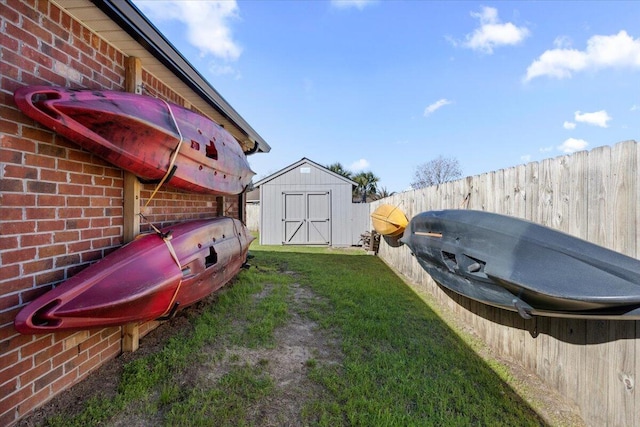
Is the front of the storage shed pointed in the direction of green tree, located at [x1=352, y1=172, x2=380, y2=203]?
no

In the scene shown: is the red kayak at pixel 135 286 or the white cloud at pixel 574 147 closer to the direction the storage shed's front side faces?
the red kayak

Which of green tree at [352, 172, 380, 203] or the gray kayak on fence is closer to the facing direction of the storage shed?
the gray kayak on fence

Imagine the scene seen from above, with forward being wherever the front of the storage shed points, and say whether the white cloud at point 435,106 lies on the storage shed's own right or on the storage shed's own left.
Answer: on the storage shed's own left

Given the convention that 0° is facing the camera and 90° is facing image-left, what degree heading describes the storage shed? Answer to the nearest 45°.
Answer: approximately 0°

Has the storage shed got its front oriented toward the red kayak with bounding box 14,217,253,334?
yes

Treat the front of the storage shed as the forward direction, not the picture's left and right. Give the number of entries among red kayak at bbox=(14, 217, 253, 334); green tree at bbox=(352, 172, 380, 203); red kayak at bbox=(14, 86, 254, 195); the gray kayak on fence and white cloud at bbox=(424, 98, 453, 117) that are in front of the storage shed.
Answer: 3

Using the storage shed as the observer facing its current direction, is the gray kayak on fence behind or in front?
in front

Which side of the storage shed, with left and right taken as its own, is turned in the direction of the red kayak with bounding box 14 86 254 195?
front
